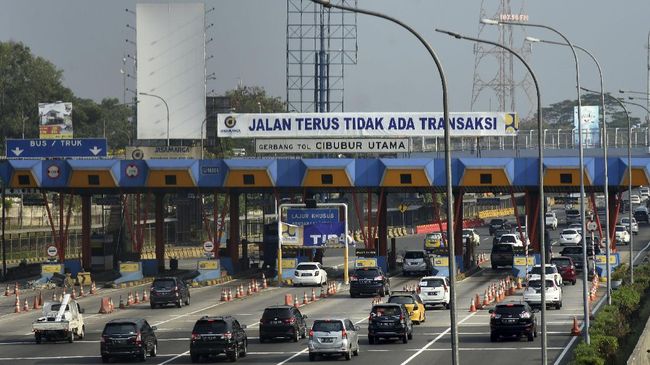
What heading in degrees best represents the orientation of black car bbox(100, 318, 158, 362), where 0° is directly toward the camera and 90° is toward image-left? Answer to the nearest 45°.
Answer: approximately 225°

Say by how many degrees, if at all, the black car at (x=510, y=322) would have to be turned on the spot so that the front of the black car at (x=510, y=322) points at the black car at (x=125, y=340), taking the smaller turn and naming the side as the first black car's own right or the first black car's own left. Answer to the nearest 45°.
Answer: approximately 135° to the first black car's own left

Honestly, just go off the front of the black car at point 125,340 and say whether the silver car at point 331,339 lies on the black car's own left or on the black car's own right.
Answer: on the black car's own right

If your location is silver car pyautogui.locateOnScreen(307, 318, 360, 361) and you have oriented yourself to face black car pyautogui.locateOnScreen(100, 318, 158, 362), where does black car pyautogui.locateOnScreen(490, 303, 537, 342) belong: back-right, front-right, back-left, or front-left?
back-right

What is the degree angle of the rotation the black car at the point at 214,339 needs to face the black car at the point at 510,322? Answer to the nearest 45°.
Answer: approximately 45° to its right

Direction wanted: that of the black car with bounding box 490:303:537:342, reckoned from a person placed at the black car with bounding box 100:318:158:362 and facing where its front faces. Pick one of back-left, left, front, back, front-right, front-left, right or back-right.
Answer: front-right

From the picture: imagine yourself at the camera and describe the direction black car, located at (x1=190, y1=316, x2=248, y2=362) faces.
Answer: facing away from the viewer and to the right of the viewer

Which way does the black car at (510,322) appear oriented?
away from the camera
